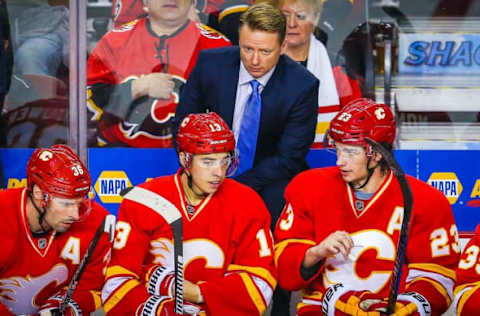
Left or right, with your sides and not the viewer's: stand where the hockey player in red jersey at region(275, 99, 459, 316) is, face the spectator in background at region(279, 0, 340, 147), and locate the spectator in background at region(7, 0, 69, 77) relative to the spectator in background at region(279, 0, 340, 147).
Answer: left

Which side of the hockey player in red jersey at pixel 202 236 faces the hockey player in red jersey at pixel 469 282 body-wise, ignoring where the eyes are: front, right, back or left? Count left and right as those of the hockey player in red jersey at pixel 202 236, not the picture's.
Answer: left

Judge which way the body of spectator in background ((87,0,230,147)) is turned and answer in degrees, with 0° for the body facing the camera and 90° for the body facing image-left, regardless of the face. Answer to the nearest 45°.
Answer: approximately 0°

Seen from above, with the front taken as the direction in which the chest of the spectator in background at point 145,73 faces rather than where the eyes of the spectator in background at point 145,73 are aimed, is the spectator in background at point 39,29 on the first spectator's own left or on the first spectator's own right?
on the first spectator's own right

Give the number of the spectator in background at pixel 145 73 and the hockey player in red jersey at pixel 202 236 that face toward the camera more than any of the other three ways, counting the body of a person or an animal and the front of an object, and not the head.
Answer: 2

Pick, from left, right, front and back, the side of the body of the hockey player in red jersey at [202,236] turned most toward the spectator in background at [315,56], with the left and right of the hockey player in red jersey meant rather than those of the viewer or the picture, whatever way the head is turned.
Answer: back
